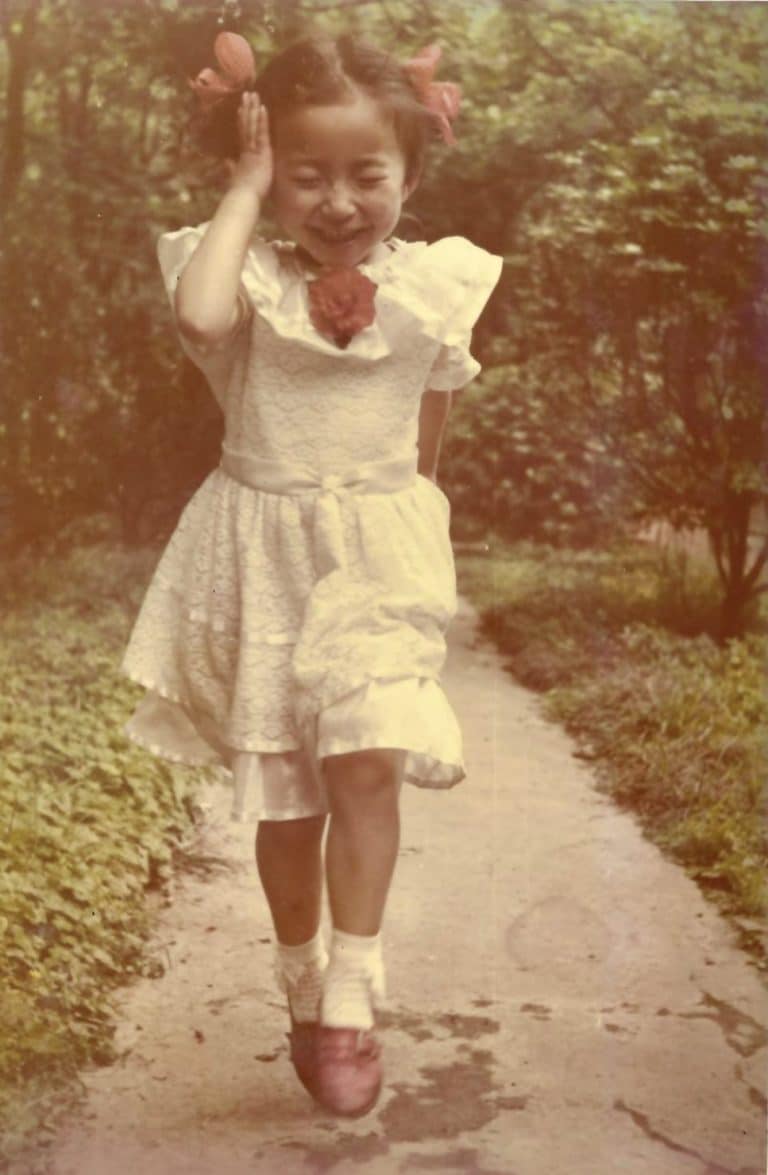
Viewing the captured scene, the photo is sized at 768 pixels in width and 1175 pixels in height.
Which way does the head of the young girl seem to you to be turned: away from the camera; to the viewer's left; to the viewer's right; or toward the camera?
toward the camera

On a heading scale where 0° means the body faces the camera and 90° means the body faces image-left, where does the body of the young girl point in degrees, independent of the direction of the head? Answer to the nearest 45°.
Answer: approximately 0°
